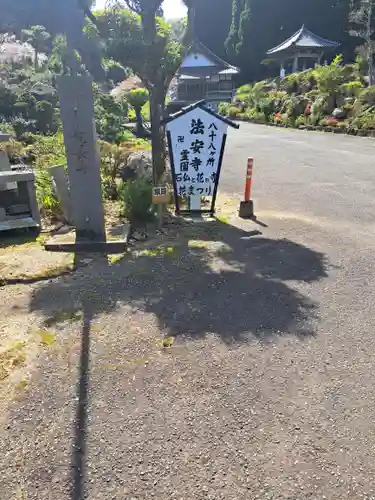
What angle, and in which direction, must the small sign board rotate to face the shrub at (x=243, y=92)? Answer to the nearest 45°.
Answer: approximately 180°

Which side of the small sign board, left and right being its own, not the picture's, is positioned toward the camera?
front

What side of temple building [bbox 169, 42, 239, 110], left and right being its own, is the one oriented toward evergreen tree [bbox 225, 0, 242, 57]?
back

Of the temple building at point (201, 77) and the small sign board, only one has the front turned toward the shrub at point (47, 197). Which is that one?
the temple building

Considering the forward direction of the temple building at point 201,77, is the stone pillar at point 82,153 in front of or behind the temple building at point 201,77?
in front

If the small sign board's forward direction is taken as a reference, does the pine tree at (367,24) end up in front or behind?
behind

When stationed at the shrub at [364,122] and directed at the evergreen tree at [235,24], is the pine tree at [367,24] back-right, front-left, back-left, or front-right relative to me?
front-right

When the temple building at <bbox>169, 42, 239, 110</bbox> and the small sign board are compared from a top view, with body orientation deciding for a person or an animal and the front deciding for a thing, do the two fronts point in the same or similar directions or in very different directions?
same or similar directions

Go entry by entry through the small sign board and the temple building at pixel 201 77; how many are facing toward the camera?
2

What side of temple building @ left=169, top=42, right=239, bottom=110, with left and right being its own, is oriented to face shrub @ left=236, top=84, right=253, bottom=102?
left

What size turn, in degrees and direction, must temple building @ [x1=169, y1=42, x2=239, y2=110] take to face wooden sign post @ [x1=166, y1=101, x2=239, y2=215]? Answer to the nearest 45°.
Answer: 0° — it already faces it

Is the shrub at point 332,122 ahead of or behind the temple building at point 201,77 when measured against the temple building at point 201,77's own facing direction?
ahead

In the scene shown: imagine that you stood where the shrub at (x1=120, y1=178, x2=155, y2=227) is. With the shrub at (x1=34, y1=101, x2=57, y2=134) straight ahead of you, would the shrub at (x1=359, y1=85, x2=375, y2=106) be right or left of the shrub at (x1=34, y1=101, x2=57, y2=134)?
right

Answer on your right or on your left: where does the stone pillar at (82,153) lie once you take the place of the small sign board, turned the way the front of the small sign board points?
on your right

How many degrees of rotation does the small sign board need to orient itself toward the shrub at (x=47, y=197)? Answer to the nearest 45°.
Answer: approximately 135° to its right

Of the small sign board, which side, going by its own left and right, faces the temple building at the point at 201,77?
back

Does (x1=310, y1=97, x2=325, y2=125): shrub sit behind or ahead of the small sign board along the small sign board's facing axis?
behind

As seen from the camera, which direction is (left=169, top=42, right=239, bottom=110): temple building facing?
toward the camera

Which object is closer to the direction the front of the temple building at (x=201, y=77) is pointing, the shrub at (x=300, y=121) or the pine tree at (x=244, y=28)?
the shrub

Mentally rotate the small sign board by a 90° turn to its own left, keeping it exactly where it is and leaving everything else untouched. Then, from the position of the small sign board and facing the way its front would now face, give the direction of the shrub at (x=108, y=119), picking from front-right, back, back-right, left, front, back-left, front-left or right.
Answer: left
